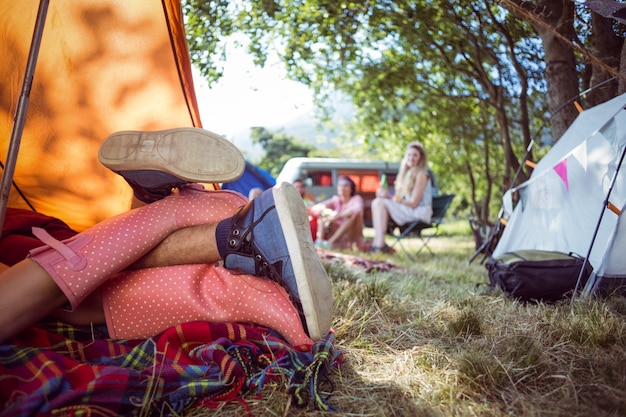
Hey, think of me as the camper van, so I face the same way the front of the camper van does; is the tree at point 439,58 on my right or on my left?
on my left

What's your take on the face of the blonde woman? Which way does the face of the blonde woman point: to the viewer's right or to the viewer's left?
to the viewer's left

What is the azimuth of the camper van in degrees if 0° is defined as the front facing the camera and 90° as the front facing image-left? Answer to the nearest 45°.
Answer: approximately 90°

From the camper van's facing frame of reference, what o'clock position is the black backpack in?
The black backpack is roughly at 9 o'clock from the camper van.

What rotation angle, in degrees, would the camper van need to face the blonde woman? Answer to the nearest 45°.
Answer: approximately 90° to its left
